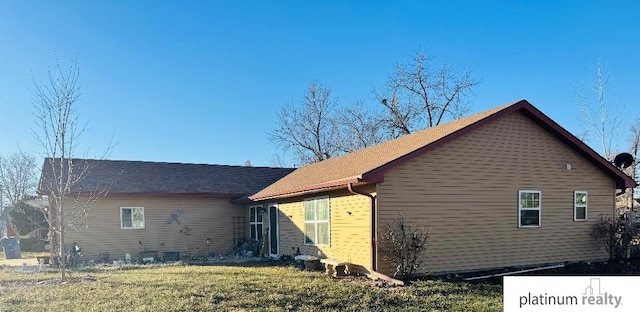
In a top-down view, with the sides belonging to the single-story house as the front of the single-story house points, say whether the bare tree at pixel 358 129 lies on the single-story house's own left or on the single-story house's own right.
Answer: on the single-story house's own right
